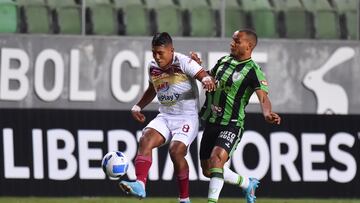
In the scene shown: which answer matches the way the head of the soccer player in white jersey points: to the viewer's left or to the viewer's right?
to the viewer's left

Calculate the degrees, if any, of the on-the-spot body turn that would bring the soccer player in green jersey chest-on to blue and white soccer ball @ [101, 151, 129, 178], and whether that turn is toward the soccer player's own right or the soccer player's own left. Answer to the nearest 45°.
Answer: approximately 45° to the soccer player's own right

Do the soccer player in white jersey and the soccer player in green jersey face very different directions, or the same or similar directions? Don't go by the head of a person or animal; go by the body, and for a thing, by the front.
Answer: same or similar directions

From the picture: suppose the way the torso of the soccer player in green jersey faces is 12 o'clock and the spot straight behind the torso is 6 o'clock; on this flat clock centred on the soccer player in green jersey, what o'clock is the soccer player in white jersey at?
The soccer player in white jersey is roughly at 1 o'clock from the soccer player in green jersey.

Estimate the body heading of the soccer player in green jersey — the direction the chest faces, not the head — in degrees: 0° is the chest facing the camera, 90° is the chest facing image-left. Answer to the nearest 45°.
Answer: approximately 45°

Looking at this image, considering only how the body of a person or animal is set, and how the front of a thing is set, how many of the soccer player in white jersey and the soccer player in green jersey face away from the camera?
0

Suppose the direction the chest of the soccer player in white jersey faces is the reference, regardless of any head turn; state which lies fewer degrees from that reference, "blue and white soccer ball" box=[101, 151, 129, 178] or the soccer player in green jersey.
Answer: the blue and white soccer ball

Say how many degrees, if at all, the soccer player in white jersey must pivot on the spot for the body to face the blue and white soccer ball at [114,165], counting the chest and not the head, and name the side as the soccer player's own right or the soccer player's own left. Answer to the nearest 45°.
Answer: approximately 45° to the soccer player's own right
